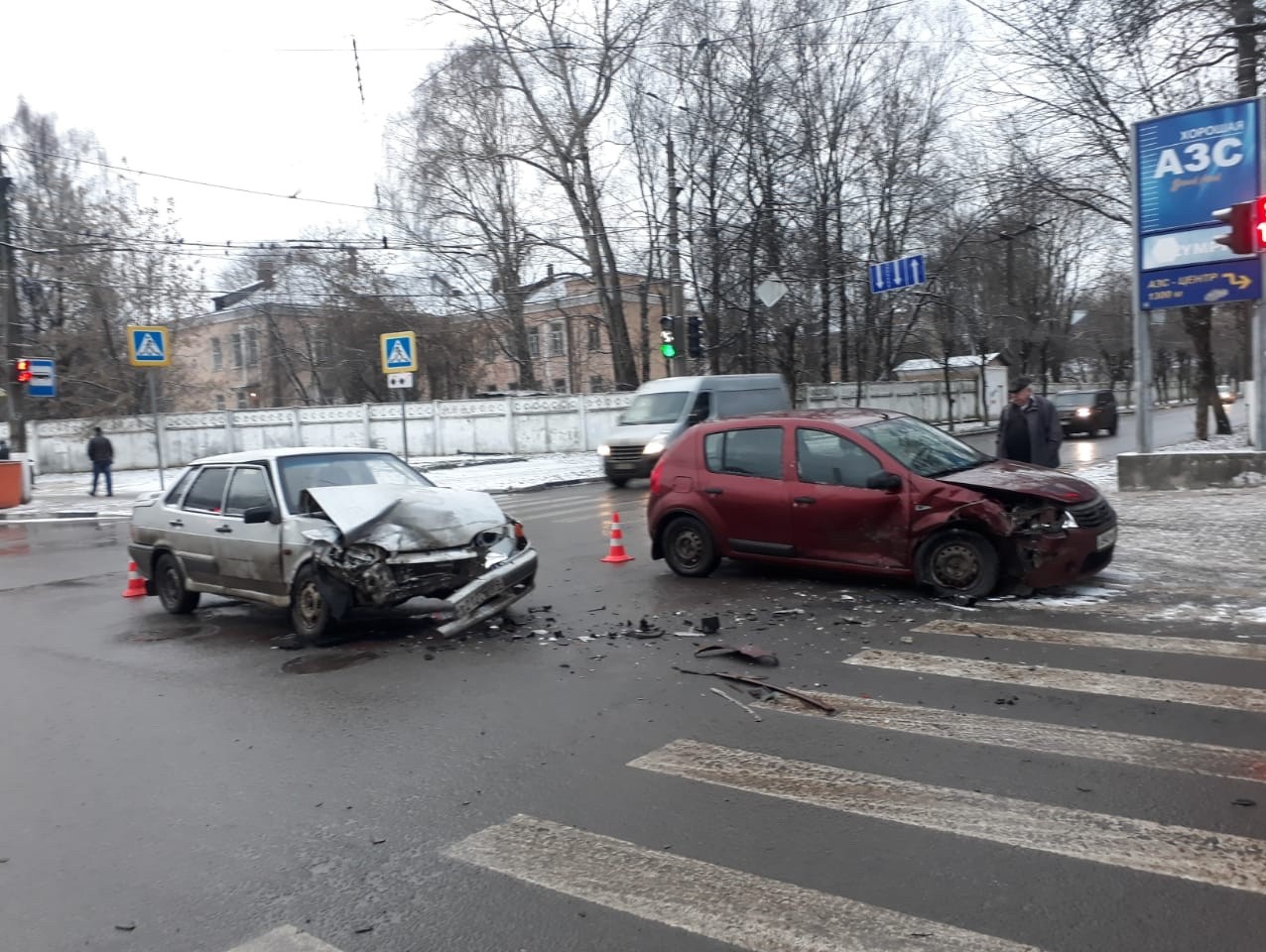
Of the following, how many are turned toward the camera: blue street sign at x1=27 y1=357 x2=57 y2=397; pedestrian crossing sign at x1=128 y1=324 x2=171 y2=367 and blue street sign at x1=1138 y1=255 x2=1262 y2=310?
3

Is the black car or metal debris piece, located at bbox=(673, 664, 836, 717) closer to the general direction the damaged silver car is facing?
the metal debris piece

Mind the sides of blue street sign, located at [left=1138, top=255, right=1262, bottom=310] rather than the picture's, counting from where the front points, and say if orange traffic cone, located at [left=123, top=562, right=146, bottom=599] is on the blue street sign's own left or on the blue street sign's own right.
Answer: on the blue street sign's own right

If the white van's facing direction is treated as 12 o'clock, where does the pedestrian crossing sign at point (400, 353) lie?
The pedestrian crossing sign is roughly at 2 o'clock from the white van.

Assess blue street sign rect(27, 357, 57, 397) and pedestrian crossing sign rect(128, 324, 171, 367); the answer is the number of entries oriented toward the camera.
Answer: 2

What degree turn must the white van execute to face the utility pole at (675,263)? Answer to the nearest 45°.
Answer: approximately 135° to its right

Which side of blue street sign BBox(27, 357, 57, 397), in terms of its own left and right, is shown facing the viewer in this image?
front

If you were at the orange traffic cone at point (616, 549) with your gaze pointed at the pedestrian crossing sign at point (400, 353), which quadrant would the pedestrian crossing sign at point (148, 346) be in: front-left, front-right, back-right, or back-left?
front-left

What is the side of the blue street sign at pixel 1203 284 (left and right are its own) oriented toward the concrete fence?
right

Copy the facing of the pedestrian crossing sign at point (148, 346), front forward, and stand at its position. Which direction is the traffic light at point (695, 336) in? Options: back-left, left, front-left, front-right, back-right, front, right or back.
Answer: left

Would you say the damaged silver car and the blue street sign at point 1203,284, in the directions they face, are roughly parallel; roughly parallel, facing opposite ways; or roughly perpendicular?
roughly perpendicular

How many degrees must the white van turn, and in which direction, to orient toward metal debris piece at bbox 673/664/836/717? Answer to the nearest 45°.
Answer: approximately 45° to its left

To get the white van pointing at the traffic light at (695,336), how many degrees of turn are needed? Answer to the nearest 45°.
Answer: approximately 135° to its right
